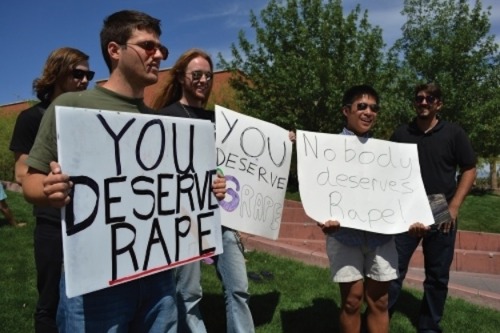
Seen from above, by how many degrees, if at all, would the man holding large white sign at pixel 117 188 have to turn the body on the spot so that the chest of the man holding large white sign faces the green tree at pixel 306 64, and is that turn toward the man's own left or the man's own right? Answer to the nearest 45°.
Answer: approximately 90° to the man's own left

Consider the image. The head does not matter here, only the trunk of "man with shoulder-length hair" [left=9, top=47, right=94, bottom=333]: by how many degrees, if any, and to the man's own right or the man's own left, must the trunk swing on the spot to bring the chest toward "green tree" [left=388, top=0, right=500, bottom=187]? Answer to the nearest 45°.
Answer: approximately 90° to the man's own left

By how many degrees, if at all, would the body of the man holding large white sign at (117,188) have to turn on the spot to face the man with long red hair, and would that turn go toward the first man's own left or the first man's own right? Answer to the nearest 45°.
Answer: approximately 90° to the first man's own left

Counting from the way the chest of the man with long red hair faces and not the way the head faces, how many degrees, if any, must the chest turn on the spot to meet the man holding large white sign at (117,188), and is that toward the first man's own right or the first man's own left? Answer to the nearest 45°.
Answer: approximately 45° to the first man's own right

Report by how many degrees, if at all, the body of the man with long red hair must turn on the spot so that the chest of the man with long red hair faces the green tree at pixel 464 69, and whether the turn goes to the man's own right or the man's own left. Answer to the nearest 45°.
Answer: approximately 90° to the man's own left

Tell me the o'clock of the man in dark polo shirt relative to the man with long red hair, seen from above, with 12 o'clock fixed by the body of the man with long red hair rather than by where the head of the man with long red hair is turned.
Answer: The man in dark polo shirt is roughly at 10 o'clock from the man with long red hair.

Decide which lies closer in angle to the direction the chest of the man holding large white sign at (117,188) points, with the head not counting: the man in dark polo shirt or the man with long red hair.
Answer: the man in dark polo shirt

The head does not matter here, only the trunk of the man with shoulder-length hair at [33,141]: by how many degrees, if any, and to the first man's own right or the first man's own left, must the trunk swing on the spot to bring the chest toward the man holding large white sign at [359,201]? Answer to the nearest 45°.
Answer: approximately 45° to the first man's own left
